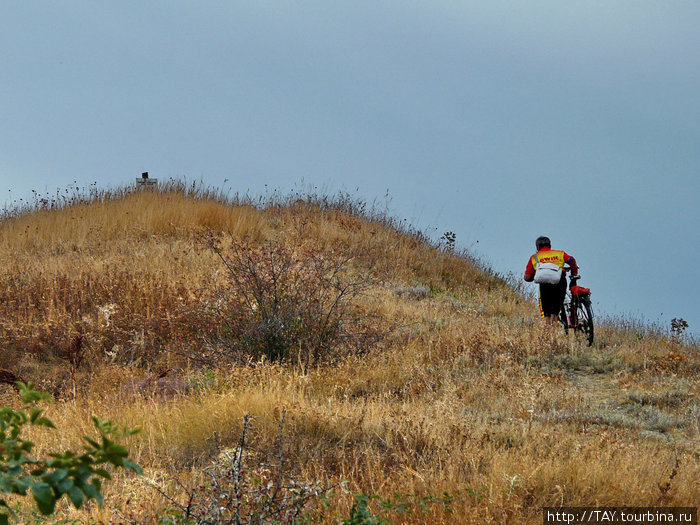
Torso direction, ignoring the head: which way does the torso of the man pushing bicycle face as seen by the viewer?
away from the camera

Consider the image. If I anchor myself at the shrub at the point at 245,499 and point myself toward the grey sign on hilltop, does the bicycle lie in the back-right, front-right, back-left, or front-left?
front-right

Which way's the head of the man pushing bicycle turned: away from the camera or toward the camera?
away from the camera

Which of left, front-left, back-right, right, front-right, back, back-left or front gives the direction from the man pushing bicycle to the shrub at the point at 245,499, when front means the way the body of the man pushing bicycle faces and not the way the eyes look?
back

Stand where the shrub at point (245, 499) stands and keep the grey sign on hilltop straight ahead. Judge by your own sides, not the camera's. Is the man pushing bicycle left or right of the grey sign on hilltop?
right

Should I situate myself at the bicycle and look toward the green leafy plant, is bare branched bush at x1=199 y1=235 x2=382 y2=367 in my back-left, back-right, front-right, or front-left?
front-right

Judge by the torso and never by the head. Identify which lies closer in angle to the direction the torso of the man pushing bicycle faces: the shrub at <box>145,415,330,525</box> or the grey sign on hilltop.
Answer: the grey sign on hilltop

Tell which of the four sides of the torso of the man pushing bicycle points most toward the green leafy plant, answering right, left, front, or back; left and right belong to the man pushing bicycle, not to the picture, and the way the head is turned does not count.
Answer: back

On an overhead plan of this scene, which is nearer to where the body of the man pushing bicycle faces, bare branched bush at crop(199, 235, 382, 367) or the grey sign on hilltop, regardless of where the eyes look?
the grey sign on hilltop

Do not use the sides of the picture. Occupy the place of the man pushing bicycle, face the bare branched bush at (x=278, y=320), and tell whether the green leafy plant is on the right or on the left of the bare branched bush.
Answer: left

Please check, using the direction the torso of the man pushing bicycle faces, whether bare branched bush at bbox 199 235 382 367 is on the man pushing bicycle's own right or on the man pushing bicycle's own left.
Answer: on the man pushing bicycle's own left

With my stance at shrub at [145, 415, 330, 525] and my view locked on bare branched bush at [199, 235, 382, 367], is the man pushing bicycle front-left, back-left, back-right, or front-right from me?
front-right

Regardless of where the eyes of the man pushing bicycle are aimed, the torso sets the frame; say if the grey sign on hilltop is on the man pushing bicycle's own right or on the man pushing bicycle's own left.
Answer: on the man pushing bicycle's own left
